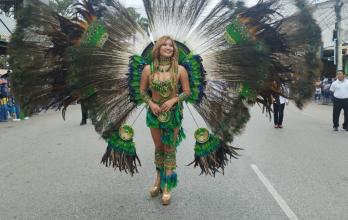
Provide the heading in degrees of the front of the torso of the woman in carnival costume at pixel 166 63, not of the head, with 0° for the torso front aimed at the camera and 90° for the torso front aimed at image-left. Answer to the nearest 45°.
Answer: approximately 0°

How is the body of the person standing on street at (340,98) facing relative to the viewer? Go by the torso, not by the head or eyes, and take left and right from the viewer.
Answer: facing the viewer

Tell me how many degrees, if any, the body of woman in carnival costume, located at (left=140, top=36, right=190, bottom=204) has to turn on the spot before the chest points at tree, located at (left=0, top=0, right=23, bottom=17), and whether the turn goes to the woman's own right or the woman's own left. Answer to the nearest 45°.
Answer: approximately 135° to the woman's own right

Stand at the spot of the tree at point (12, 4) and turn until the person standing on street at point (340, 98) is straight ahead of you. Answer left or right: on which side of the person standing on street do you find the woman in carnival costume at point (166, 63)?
right

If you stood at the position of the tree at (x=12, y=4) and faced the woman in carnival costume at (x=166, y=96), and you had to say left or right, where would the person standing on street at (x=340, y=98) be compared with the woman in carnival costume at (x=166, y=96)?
left

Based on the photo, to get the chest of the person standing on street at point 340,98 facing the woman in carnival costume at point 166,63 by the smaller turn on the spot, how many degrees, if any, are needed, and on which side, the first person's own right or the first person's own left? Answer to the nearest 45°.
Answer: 0° — they already face them

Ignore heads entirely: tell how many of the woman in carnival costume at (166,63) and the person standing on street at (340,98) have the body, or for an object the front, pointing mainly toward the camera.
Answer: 2

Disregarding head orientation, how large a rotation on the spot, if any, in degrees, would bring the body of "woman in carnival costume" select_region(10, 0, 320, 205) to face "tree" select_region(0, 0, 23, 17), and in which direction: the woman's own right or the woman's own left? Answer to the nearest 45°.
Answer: approximately 135° to the woman's own right
